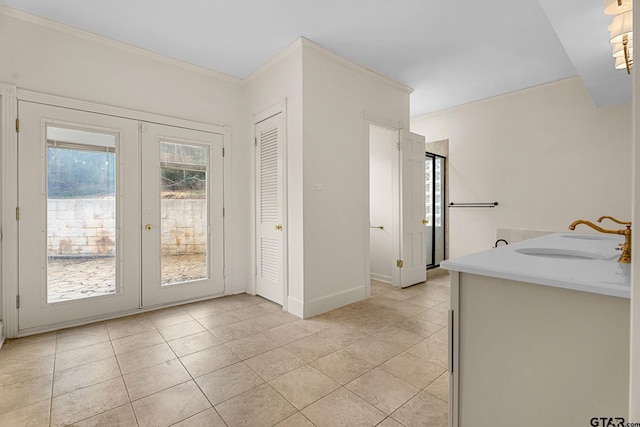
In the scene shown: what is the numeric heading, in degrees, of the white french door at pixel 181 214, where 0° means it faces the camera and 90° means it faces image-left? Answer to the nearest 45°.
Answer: approximately 315°

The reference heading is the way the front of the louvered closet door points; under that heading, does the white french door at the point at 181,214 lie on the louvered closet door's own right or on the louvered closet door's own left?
on the louvered closet door's own right

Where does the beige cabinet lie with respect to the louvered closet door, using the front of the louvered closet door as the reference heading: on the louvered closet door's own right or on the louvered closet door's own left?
on the louvered closet door's own left

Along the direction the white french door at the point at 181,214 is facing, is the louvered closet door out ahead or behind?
ahead

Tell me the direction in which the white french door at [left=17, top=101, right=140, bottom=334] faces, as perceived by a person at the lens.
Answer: facing the viewer and to the right of the viewer

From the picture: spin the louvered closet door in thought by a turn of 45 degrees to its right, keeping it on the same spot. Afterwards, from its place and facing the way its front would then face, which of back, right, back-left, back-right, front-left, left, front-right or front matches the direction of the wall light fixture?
back-left

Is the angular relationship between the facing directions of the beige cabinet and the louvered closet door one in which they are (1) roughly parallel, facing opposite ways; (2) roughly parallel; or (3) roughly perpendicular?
roughly perpendicular

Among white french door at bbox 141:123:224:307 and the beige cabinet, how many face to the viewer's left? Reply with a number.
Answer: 1

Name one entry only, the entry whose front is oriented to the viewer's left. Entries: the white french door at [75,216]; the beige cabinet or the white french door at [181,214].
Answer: the beige cabinet

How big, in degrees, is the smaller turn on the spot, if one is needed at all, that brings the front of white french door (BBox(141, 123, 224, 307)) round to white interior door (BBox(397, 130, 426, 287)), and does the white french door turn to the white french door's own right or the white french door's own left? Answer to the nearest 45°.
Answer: approximately 45° to the white french door's own left

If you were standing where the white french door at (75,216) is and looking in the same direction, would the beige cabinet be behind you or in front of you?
in front

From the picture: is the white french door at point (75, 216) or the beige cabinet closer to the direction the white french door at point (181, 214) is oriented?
the beige cabinet

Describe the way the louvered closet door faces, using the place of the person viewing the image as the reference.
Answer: facing the viewer and to the left of the viewer

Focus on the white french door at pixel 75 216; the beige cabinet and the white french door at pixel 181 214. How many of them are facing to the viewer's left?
1

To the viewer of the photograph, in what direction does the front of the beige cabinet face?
facing to the left of the viewer

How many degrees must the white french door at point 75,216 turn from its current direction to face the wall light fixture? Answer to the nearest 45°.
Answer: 0° — it already faces it
